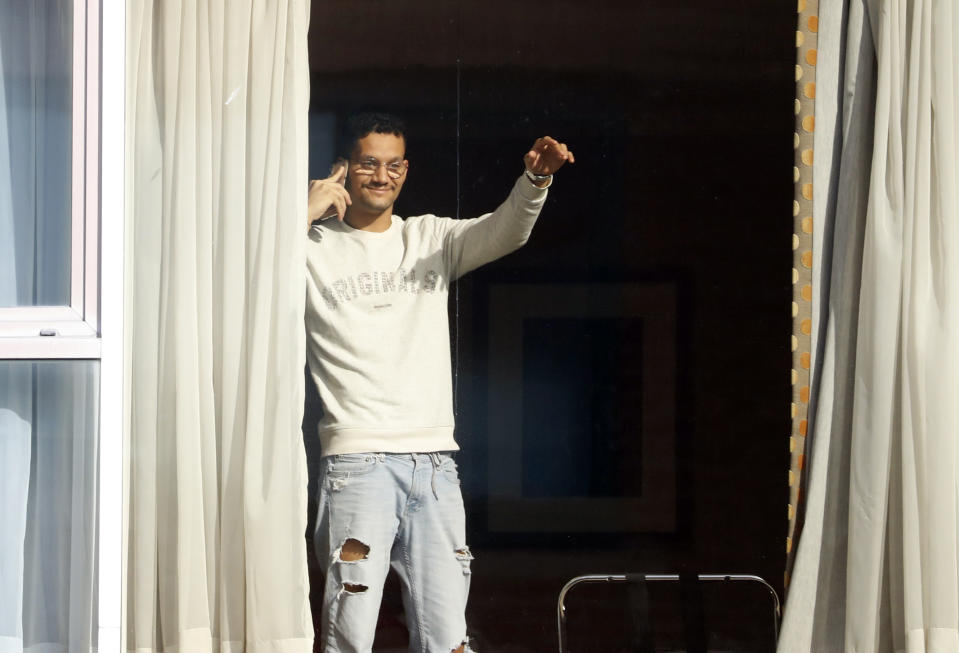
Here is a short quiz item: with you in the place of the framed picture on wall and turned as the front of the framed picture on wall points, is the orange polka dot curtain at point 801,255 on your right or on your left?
on your left

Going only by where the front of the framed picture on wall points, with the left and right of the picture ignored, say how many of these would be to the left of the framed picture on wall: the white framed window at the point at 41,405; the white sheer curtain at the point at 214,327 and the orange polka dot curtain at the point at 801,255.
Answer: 1

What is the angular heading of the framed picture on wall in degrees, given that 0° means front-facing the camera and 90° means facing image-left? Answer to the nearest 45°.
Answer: approximately 0°
